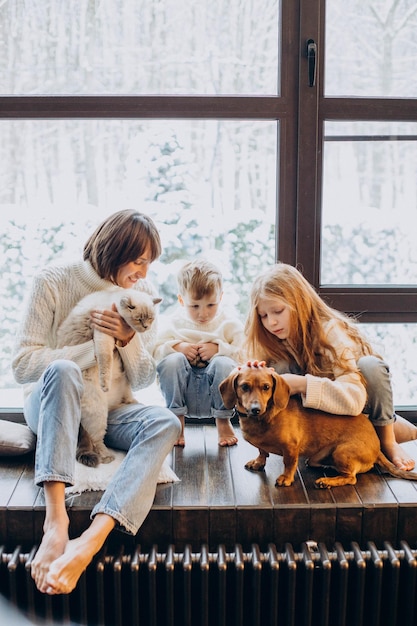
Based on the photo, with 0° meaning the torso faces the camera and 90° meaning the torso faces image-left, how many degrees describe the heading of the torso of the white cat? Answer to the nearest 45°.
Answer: approximately 315°

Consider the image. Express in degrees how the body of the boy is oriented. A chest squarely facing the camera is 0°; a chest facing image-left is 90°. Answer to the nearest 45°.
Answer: approximately 0°

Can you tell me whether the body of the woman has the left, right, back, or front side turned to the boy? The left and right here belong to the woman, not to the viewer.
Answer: left

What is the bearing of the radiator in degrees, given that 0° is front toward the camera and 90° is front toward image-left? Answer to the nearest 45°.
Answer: approximately 0°

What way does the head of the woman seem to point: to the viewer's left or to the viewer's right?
to the viewer's right

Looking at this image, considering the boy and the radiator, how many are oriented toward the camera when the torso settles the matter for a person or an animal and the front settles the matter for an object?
2

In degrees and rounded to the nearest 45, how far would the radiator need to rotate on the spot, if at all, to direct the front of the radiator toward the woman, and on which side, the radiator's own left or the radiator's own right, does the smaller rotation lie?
approximately 135° to the radiator's own right
